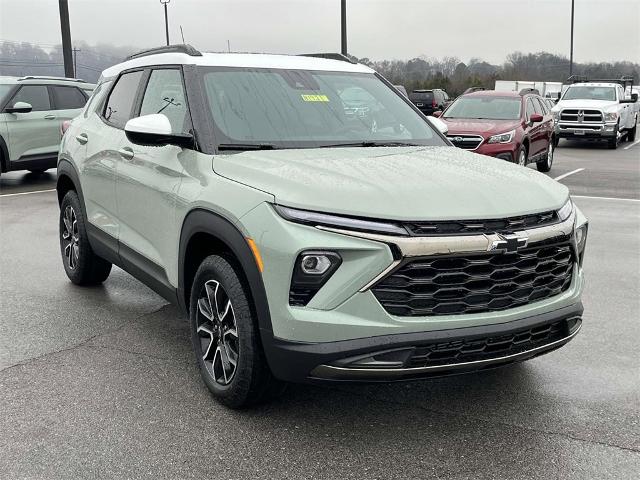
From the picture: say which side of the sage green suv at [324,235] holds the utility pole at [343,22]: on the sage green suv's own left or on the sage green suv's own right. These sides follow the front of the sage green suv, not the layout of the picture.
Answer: on the sage green suv's own left

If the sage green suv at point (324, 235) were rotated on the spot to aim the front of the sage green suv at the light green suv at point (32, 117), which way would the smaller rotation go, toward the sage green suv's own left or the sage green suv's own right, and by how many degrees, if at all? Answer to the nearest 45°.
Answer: approximately 180°

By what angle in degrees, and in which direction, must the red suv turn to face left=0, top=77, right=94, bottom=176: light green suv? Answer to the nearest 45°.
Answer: approximately 45° to its right

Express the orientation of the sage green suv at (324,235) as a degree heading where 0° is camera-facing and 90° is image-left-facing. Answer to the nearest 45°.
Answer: approximately 315°

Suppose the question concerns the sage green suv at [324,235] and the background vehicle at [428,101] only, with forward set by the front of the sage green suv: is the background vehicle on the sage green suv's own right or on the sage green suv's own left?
on the sage green suv's own left

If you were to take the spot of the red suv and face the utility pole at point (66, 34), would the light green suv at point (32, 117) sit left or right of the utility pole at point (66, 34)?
left

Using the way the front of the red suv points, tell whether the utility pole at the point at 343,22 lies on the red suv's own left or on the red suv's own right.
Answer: on the red suv's own right

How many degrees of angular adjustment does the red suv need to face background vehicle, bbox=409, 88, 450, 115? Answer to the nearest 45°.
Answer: approximately 135° to its right

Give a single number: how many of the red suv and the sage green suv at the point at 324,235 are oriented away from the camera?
0
